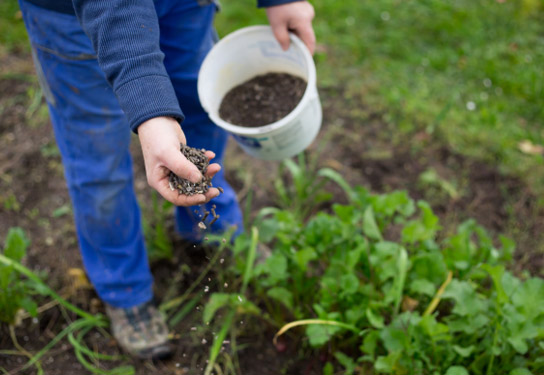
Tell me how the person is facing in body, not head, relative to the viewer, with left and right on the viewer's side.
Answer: facing the viewer and to the right of the viewer

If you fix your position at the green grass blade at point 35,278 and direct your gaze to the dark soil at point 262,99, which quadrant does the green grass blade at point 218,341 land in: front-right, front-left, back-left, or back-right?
front-right

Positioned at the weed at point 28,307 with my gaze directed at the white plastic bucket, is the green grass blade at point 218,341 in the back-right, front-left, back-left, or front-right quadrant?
front-right

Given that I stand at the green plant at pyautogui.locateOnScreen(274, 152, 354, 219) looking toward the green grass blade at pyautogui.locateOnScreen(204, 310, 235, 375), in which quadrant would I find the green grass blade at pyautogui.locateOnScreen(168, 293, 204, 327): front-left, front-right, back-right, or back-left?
front-right
